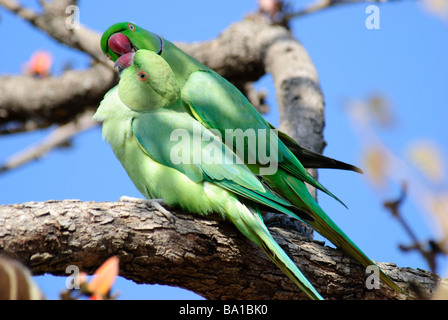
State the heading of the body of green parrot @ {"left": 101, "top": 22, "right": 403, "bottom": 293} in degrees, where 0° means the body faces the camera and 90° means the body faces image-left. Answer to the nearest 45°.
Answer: approximately 90°

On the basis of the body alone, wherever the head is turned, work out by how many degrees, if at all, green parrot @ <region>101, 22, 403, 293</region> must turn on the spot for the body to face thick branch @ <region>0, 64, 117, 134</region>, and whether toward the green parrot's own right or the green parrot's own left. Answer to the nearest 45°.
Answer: approximately 45° to the green parrot's own right

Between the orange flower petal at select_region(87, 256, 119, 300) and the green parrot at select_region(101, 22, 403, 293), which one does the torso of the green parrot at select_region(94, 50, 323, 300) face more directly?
the orange flower petal

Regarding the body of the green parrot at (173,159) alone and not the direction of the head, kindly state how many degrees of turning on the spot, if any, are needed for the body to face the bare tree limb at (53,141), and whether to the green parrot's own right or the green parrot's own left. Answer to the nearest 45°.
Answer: approximately 45° to the green parrot's own right

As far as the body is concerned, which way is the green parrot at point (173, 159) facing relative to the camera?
to the viewer's left

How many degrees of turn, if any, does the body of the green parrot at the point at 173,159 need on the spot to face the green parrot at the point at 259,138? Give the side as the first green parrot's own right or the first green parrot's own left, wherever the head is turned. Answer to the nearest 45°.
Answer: approximately 135° to the first green parrot's own right

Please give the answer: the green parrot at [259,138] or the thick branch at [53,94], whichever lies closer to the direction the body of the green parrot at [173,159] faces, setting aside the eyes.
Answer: the thick branch

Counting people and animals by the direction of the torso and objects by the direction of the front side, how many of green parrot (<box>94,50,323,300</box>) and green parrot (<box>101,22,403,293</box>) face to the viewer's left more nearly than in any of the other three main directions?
2

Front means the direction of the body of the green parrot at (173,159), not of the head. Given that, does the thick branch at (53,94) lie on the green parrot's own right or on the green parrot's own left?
on the green parrot's own right
